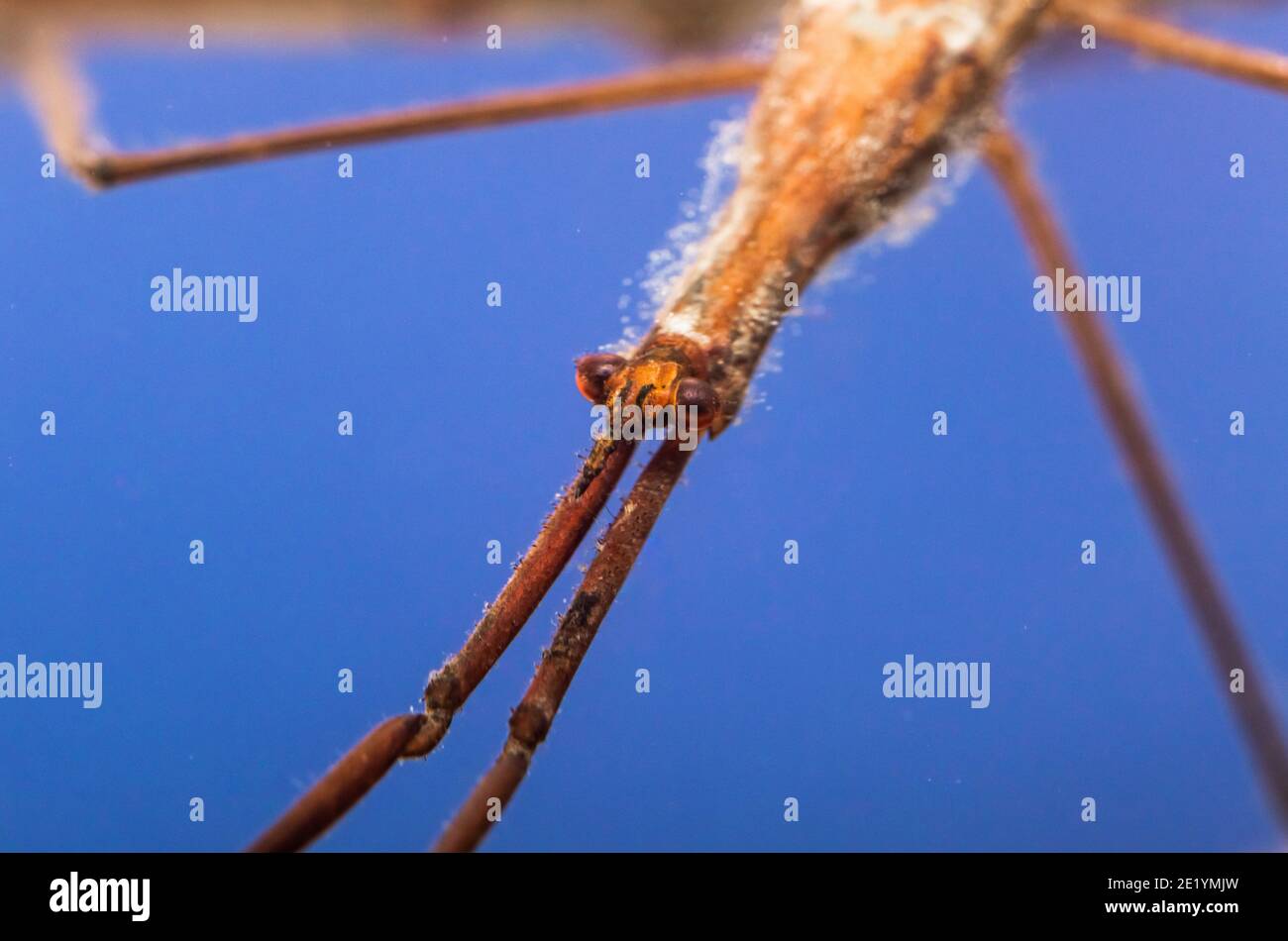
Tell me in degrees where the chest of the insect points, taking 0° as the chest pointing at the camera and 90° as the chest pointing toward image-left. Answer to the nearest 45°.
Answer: approximately 45°
